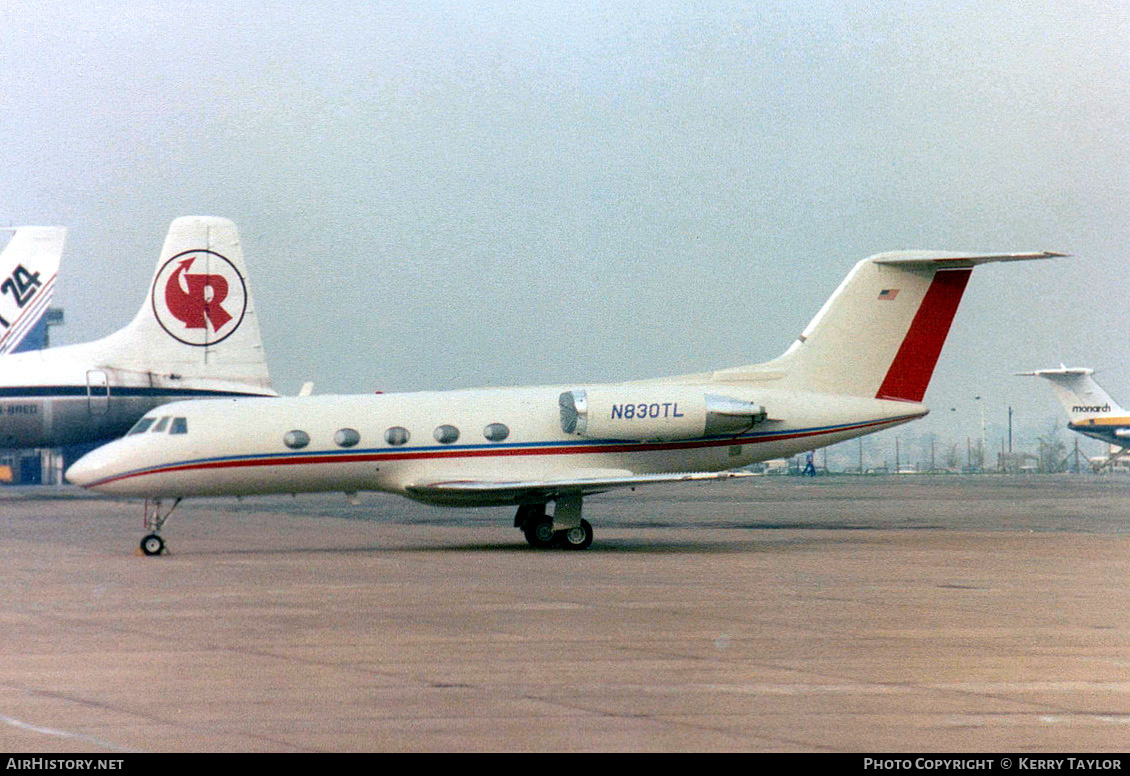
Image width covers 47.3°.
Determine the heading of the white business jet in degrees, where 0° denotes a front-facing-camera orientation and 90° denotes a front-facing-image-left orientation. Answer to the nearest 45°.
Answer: approximately 90°
